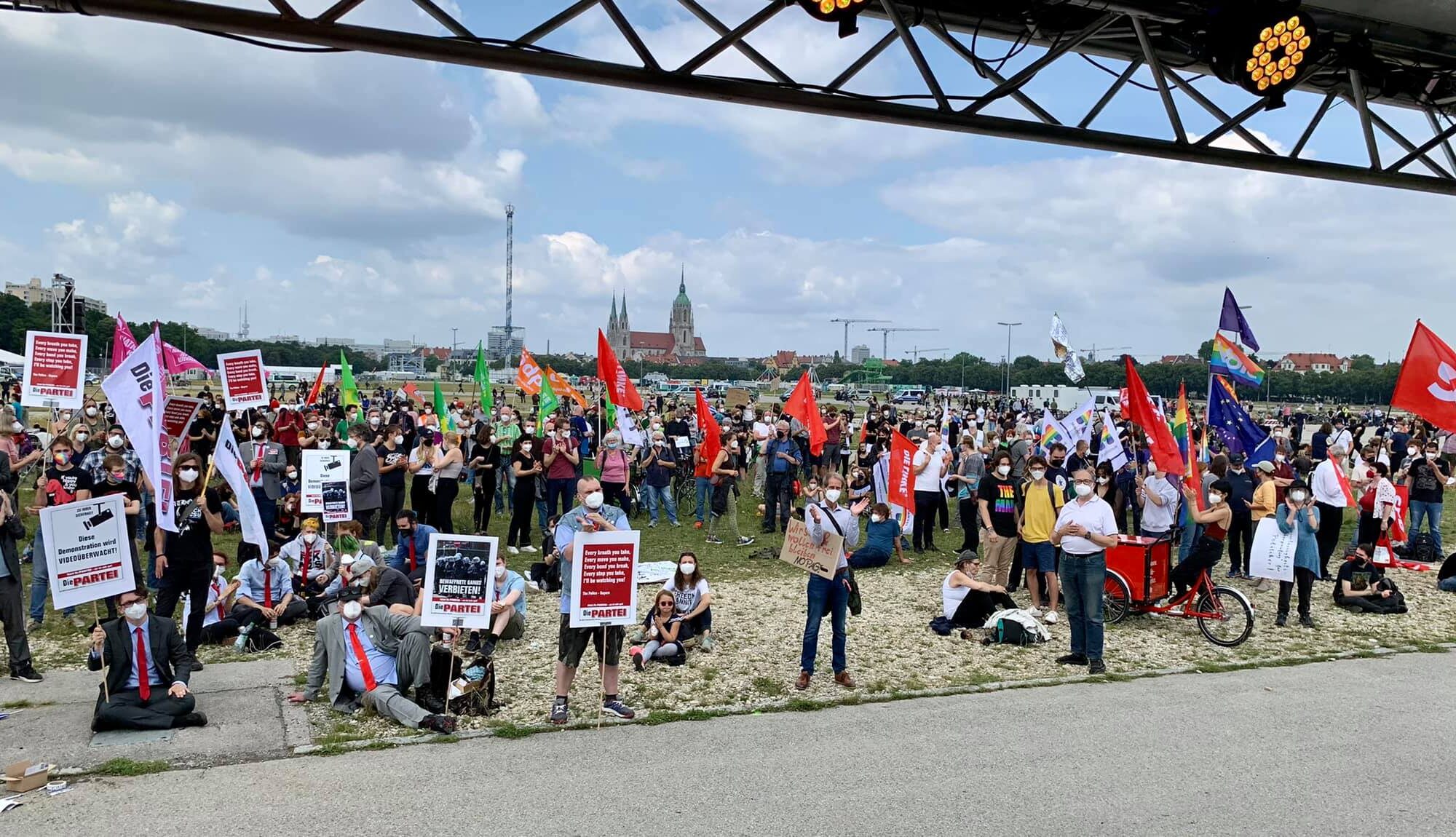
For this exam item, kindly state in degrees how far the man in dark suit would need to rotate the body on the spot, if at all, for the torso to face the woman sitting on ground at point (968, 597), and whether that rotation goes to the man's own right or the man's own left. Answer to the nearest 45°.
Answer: approximately 90° to the man's own left

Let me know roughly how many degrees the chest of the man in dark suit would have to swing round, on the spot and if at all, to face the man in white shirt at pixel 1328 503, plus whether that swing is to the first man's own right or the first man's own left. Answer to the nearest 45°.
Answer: approximately 90° to the first man's own left

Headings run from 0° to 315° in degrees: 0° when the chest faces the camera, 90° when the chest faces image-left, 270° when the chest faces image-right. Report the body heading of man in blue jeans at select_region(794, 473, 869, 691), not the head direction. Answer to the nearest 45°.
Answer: approximately 0°

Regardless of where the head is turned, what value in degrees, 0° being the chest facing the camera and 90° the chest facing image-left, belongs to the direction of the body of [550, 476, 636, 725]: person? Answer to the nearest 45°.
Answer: approximately 0°

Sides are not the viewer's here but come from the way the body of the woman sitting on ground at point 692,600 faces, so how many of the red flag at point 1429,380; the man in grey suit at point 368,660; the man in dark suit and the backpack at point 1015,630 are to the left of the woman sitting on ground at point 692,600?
2
